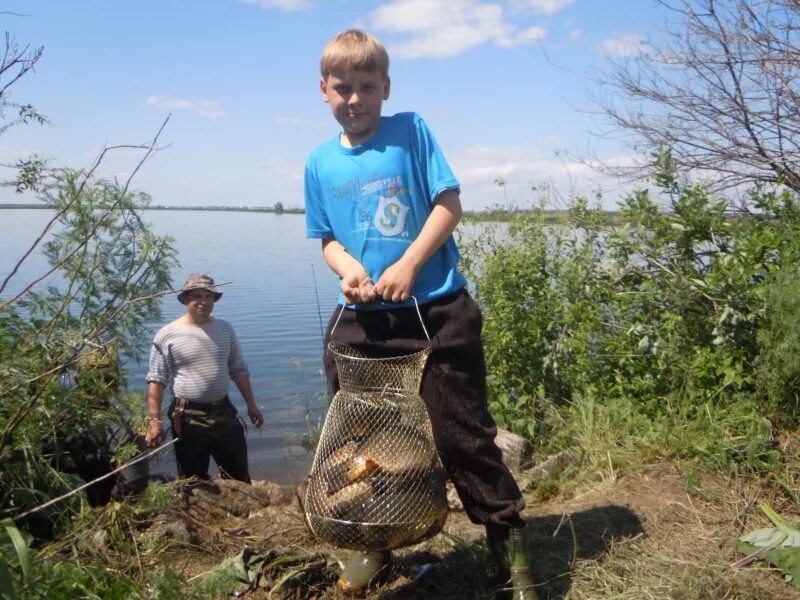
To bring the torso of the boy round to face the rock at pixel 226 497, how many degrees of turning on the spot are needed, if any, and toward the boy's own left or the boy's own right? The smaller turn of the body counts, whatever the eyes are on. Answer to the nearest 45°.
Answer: approximately 135° to the boy's own right

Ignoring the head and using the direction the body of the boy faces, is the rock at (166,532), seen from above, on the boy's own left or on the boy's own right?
on the boy's own right

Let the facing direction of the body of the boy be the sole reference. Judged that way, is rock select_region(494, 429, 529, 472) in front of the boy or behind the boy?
behind

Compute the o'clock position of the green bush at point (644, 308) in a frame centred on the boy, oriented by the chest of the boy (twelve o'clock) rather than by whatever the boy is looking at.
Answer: The green bush is roughly at 7 o'clock from the boy.

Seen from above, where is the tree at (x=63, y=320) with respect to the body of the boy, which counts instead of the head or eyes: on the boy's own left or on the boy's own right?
on the boy's own right

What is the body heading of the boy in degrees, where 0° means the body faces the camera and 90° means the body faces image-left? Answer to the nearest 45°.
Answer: approximately 0°
